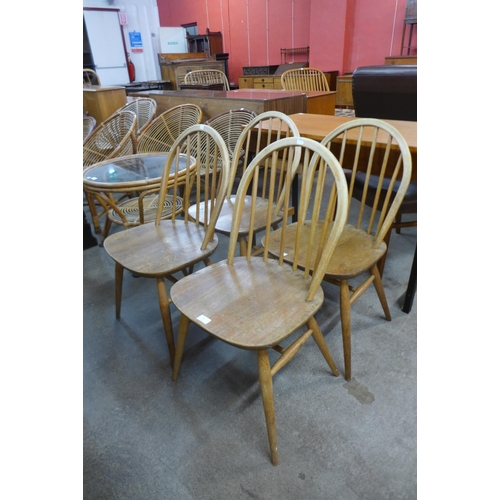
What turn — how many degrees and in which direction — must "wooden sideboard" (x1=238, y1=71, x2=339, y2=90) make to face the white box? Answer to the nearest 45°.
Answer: approximately 135° to its right

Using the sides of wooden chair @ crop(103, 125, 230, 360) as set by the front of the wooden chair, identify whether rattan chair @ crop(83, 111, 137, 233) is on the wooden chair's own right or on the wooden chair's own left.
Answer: on the wooden chair's own right

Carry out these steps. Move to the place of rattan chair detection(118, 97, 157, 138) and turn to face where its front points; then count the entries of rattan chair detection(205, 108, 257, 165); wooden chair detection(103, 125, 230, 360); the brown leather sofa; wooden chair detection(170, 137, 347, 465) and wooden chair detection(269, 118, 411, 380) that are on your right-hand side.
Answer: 0

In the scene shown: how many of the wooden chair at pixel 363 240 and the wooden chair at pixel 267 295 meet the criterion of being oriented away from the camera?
0

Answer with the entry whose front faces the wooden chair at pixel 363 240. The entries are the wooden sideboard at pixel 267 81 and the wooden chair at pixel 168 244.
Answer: the wooden sideboard

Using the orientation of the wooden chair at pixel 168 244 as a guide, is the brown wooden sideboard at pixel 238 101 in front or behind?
behind

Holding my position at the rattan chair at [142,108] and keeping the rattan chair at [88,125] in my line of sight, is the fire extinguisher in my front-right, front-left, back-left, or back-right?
back-right

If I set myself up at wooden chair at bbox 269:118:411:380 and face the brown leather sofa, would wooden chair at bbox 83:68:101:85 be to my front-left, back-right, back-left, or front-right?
front-left

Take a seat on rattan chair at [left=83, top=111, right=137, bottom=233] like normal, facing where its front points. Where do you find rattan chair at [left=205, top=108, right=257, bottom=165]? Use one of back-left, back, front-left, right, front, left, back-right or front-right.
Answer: left

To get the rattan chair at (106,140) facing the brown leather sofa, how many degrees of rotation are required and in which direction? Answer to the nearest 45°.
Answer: approximately 90° to its left

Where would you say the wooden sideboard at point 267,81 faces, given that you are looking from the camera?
facing the viewer

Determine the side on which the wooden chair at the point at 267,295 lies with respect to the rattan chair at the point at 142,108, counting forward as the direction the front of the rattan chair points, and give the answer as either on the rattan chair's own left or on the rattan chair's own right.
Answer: on the rattan chair's own left

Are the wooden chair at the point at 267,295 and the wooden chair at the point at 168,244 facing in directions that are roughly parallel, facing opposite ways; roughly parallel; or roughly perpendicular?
roughly parallel

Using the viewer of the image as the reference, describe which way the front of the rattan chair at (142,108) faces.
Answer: facing the viewer and to the left of the viewer

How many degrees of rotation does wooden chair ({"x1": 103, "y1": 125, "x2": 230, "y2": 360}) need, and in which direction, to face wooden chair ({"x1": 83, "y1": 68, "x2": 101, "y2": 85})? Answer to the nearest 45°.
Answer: approximately 135° to its right

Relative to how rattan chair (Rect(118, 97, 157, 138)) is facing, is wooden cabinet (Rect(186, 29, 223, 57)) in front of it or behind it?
behind

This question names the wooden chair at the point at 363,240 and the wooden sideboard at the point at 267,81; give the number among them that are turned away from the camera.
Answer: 0
